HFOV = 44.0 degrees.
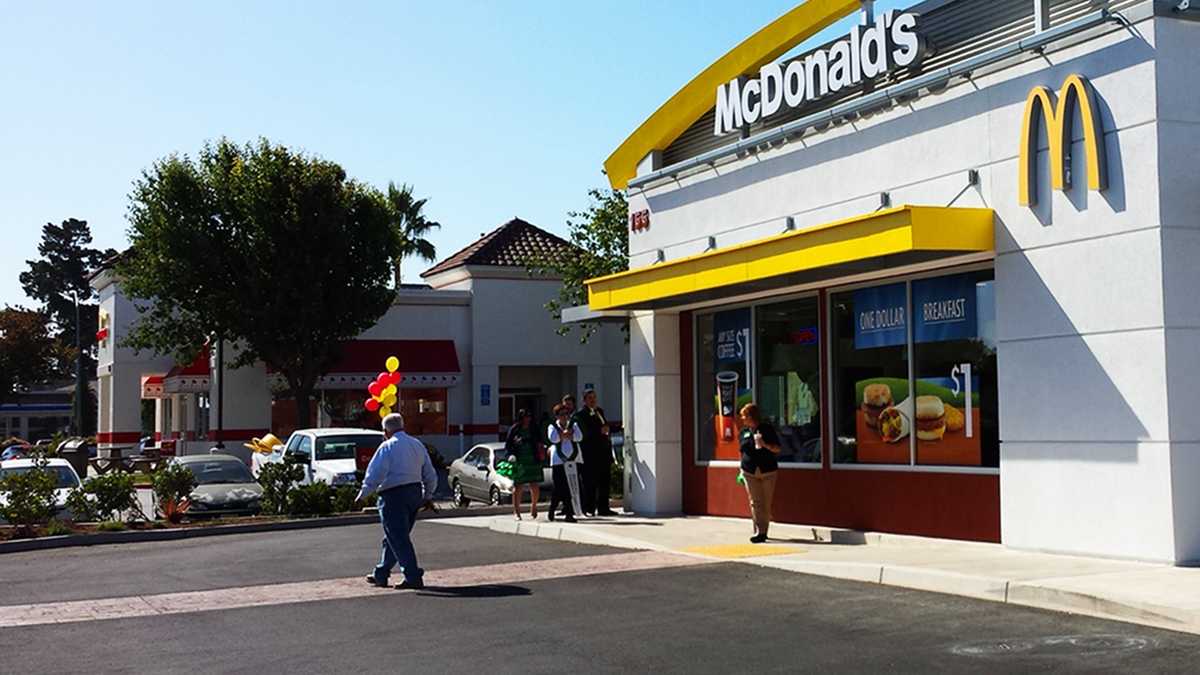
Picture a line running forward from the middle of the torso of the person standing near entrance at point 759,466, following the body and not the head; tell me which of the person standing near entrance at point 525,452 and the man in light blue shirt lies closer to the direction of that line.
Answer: the man in light blue shirt

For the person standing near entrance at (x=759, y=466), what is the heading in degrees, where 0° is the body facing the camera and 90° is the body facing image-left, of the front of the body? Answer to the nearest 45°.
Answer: approximately 45°

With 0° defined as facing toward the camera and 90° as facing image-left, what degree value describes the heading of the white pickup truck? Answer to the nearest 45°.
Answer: approximately 315°

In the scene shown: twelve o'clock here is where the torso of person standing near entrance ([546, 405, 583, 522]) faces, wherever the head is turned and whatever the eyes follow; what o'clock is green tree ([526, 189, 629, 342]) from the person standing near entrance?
The green tree is roughly at 6 o'clock from the person standing near entrance.

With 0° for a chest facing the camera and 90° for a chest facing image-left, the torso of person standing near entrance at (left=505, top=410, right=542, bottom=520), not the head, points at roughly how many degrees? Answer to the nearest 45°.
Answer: approximately 0°

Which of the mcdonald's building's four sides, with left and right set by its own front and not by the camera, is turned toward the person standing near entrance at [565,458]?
right

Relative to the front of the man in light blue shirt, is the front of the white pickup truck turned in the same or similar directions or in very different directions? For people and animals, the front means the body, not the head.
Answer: very different directions

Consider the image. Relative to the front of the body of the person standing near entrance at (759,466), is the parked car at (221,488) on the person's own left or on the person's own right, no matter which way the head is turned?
on the person's own right

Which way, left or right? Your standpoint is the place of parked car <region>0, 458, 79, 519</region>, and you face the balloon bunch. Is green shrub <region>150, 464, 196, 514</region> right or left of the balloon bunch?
right
